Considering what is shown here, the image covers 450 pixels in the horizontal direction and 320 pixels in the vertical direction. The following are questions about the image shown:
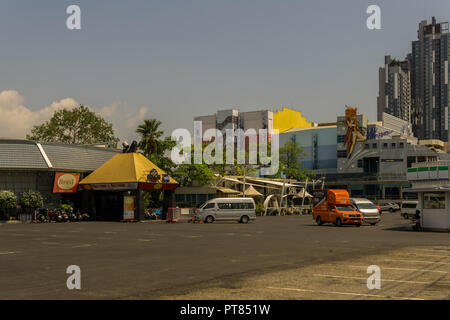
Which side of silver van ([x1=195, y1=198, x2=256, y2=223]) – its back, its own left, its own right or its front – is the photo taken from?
left

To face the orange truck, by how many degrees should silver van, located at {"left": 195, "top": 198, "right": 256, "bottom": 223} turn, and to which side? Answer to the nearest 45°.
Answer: approximately 135° to its left

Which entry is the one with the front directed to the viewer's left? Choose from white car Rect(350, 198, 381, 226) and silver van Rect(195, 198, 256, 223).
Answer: the silver van

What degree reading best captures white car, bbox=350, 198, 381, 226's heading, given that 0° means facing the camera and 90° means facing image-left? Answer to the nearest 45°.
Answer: approximately 315°

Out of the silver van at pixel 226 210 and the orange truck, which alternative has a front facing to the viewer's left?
the silver van

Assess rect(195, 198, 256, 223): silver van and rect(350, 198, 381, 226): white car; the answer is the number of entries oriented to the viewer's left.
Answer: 1

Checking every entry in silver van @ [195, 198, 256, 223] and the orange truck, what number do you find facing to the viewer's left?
1

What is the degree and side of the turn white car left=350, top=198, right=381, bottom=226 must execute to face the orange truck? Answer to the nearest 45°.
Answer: approximately 90° to its right
